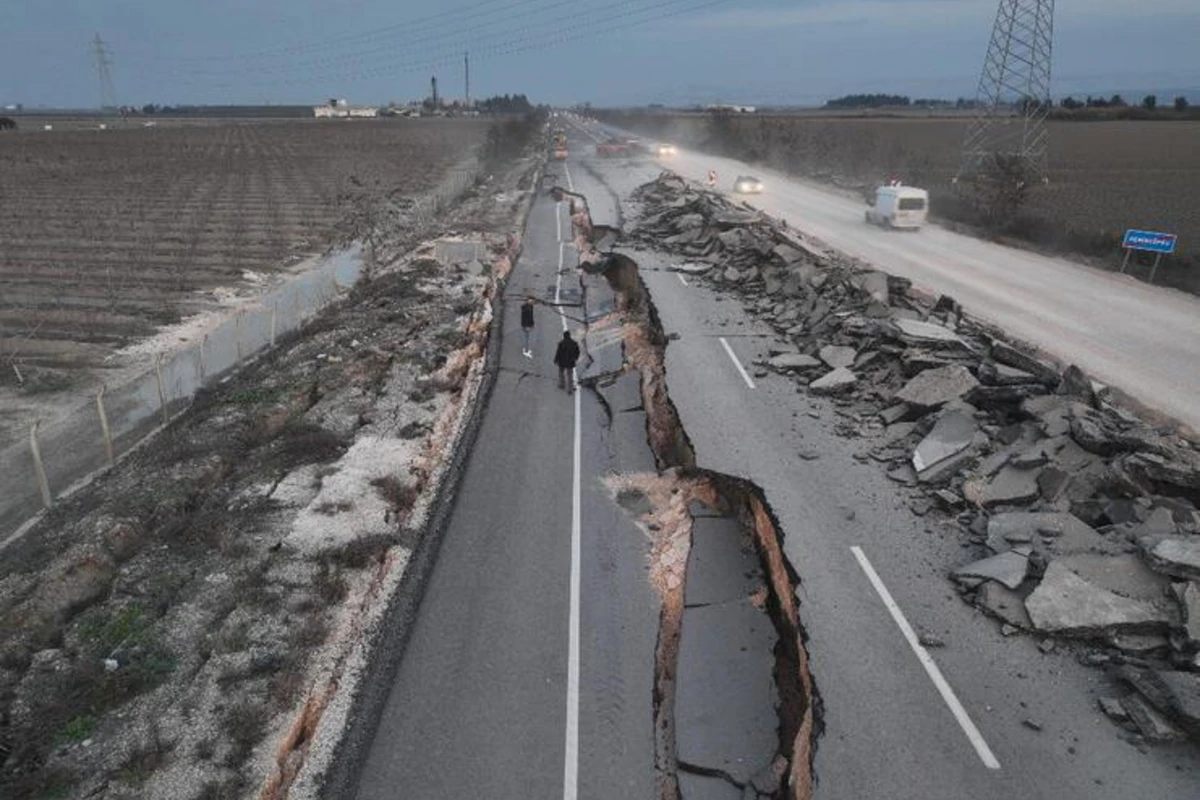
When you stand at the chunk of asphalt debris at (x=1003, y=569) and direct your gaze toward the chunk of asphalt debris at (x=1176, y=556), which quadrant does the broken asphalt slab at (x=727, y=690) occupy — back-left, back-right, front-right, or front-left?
back-right

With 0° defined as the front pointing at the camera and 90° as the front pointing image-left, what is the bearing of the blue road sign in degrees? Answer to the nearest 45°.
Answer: approximately 0°

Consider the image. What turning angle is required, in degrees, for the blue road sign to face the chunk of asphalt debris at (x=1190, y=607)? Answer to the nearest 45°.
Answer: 0° — it already faces it

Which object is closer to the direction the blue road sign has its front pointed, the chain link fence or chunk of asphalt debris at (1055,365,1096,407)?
the chunk of asphalt debris

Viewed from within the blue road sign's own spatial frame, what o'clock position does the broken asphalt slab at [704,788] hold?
The broken asphalt slab is roughly at 12 o'clock from the blue road sign.

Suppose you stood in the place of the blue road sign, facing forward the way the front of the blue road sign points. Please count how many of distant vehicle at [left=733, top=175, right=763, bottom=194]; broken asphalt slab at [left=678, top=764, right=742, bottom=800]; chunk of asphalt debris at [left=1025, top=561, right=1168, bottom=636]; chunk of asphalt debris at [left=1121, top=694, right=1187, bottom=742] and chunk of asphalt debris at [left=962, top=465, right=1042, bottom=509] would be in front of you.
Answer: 4

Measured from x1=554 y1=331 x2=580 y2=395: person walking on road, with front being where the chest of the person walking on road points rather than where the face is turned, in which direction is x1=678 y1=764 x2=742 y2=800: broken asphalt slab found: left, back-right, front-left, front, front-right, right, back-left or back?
back

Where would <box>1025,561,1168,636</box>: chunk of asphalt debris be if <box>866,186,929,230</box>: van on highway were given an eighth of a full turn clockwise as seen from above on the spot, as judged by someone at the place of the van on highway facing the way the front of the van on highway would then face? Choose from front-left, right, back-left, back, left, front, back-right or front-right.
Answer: back

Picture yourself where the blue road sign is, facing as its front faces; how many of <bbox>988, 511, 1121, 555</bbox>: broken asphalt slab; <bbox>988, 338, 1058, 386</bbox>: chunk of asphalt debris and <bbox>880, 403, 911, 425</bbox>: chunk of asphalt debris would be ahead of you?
3

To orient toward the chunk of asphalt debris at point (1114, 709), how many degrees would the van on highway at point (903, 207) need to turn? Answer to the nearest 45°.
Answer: approximately 135° to its left

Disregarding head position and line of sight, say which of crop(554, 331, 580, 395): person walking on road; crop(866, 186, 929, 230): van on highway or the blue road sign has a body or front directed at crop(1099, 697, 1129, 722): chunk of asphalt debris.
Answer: the blue road sign

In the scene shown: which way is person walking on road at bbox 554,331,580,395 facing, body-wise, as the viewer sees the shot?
away from the camera

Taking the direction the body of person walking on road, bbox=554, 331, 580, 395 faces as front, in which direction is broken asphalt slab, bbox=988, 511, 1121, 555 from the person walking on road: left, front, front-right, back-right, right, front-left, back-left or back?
back-right

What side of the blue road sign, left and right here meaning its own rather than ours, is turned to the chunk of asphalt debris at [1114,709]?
front

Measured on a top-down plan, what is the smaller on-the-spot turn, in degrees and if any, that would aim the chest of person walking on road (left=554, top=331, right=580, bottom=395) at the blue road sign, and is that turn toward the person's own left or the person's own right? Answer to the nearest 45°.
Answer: approximately 45° to the person's own right

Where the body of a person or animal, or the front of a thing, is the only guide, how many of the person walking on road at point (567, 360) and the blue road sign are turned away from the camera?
1
